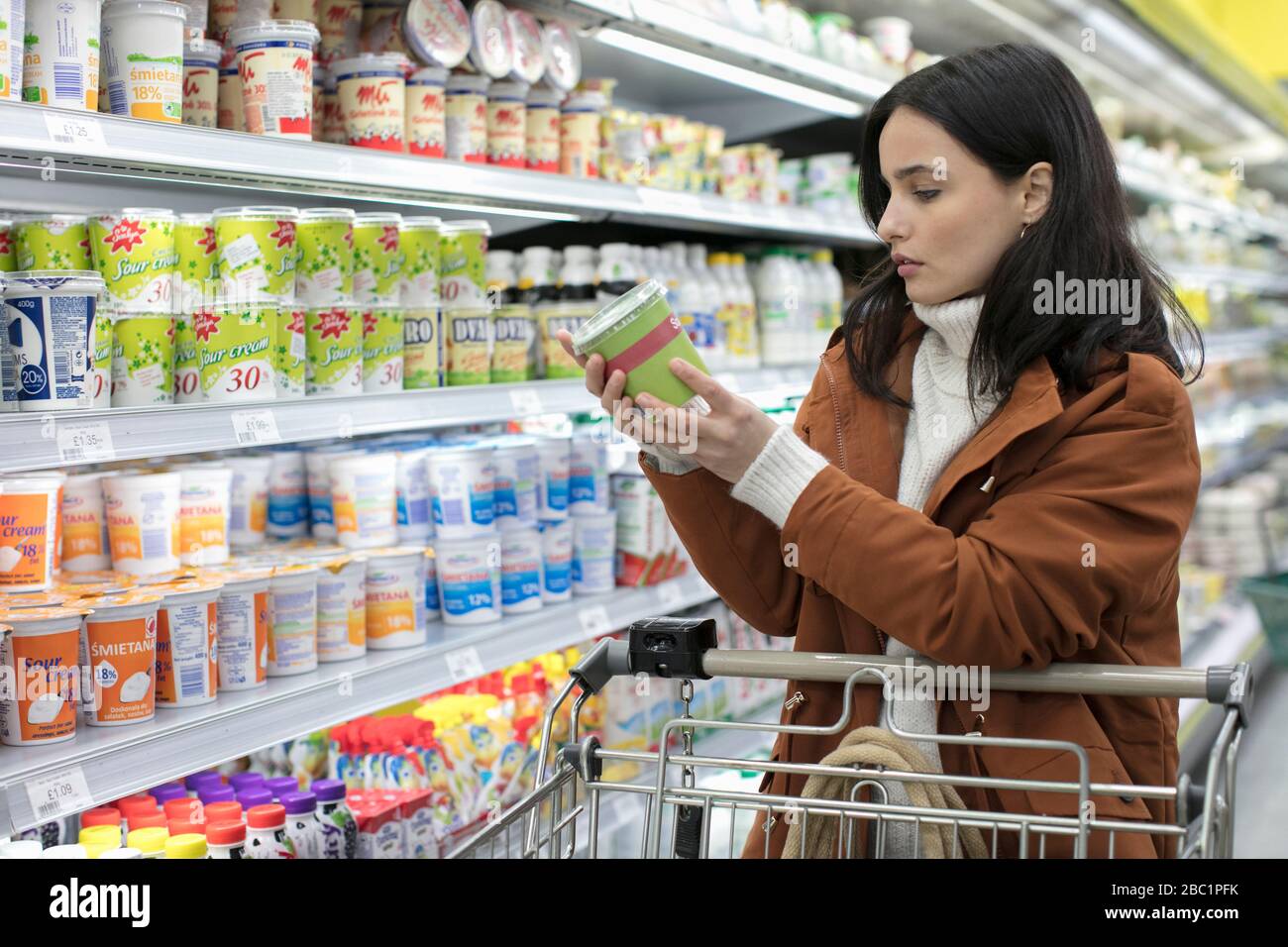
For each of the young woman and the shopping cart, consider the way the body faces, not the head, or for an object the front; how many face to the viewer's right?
0

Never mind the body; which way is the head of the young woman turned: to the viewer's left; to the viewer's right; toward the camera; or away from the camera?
to the viewer's left

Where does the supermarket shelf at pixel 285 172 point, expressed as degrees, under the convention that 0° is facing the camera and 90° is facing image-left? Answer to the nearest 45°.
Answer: approximately 315°

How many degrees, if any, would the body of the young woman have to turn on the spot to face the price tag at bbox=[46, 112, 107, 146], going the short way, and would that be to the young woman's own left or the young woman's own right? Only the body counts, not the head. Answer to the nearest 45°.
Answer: approximately 45° to the young woman's own right

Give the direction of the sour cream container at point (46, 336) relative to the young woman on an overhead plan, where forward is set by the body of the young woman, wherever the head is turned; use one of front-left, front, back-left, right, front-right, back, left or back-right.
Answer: front-right
